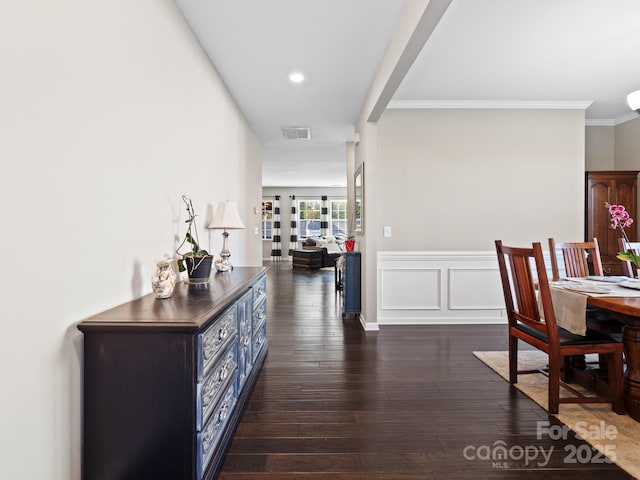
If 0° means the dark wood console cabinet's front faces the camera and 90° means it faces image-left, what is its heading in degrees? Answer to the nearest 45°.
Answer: approximately 270°

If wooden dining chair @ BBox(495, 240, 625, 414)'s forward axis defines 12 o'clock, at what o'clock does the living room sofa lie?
The living room sofa is roughly at 9 o'clock from the wooden dining chair.

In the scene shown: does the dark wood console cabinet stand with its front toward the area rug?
yes

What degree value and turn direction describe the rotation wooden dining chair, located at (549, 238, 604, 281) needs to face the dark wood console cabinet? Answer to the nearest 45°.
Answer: approximately 90° to its right

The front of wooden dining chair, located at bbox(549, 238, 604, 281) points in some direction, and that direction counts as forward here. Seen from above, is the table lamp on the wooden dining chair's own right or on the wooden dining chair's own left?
on the wooden dining chair's own right

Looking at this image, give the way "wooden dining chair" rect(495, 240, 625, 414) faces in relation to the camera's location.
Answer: facing away from the viewer and to the right of the viewer

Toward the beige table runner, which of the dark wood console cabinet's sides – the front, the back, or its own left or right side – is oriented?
front

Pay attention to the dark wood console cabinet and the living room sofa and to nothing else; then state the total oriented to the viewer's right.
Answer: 1

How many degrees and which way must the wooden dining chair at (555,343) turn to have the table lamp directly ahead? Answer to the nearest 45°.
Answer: approximately 135° to its left

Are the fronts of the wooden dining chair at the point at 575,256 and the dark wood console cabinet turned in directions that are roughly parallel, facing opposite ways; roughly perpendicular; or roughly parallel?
roughly perpendicular

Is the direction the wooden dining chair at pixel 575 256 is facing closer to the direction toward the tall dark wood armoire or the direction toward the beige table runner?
the beige table runner

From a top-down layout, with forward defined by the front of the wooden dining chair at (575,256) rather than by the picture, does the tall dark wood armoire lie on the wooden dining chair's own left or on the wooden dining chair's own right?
on the wooden dining chair's own left

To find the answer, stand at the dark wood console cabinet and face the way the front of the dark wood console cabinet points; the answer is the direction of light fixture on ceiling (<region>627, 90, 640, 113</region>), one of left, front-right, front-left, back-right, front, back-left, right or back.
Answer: front
